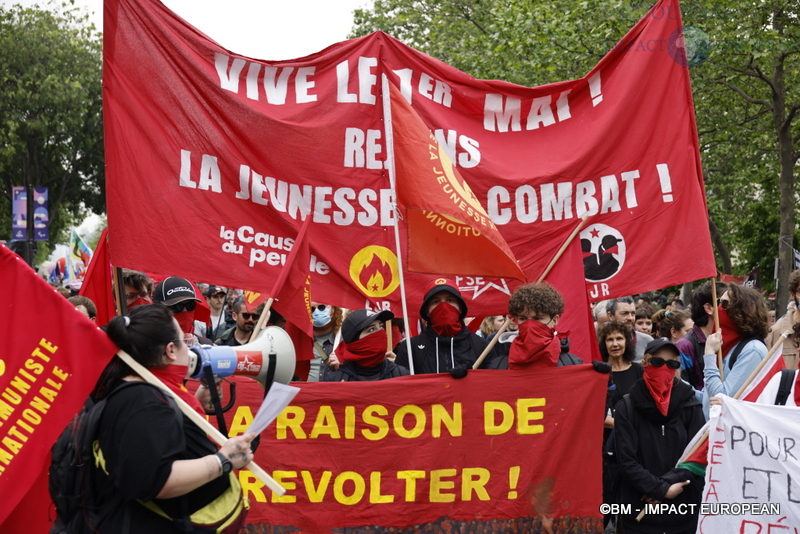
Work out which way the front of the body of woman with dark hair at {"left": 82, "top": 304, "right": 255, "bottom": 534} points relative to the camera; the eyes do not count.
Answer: to the viewer's right

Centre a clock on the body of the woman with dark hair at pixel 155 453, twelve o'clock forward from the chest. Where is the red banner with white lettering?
The red banner with white lettering is roughly at 10 o'clock from the woman with dark hair.

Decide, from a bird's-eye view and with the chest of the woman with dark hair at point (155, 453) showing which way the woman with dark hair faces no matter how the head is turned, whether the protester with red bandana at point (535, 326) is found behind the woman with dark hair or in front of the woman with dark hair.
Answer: in front

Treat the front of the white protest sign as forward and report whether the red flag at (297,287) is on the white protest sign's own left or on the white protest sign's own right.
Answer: on the white protest sign's own right

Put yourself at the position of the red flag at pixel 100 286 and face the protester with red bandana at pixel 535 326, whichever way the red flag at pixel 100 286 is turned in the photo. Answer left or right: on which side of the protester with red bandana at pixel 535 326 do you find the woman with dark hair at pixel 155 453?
right

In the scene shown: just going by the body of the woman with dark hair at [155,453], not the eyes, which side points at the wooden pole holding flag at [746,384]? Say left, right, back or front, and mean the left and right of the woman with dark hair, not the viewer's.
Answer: front
